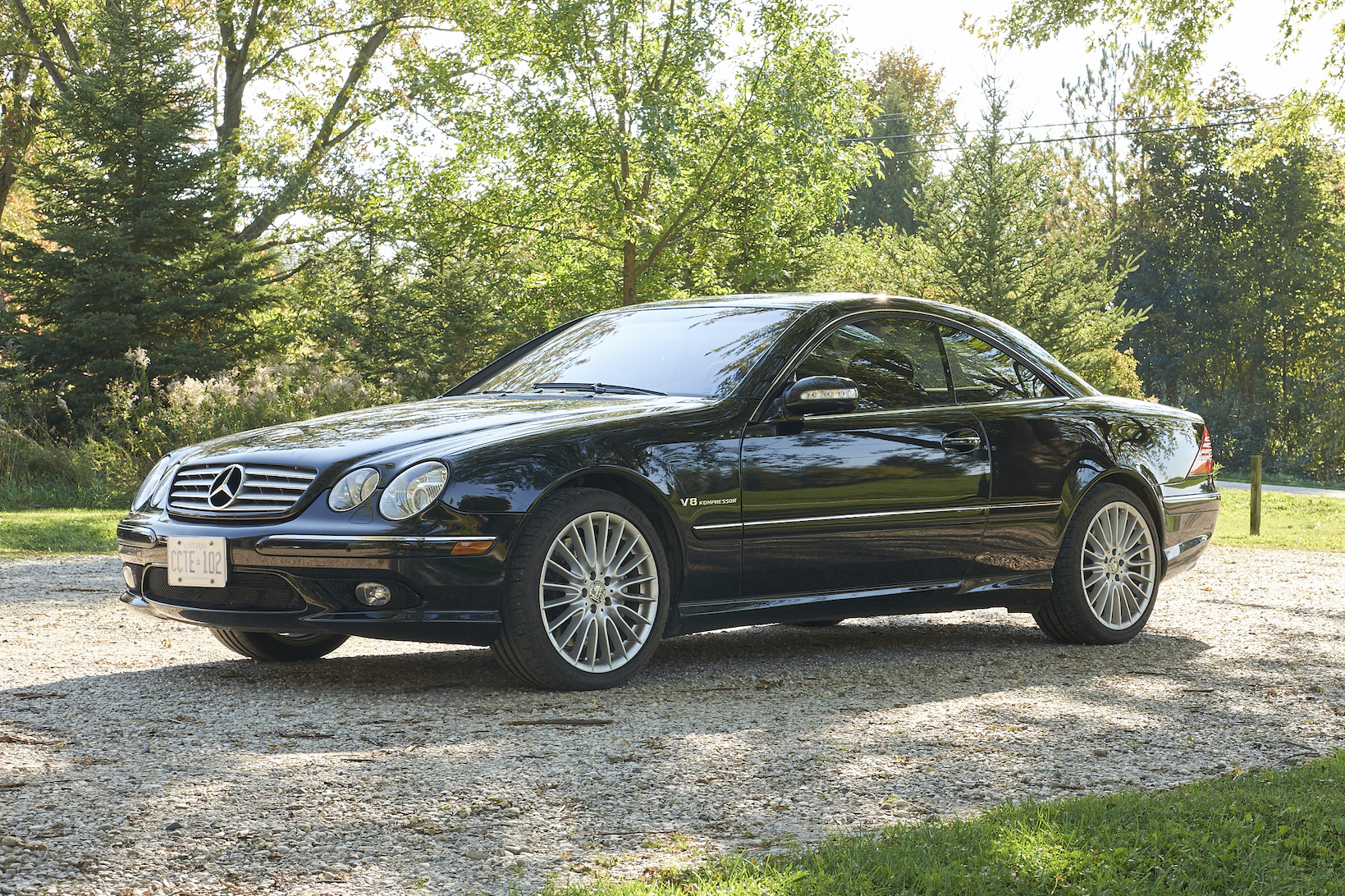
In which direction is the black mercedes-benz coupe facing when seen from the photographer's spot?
facing the viewer and to the left of the viewer

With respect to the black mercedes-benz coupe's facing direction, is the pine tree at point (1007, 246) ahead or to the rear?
to the rear

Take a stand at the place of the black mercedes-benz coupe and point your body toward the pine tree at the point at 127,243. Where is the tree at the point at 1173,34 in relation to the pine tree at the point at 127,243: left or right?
right

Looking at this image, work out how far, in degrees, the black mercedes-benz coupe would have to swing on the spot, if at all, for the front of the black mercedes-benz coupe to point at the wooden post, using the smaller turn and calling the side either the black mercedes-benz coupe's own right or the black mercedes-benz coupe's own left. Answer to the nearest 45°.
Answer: approximately 180°

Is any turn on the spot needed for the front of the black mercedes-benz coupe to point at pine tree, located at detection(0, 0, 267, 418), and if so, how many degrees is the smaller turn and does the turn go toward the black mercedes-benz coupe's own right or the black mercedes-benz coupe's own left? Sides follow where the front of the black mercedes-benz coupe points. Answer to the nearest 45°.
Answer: approximately 90° to the black mercedes-benz coupe's own right

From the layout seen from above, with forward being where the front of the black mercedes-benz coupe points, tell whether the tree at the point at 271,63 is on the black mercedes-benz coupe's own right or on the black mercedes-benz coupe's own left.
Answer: on the black mercedes-benz coupe's own right

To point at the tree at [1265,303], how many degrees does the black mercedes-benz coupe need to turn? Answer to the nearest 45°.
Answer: approximately 180°
